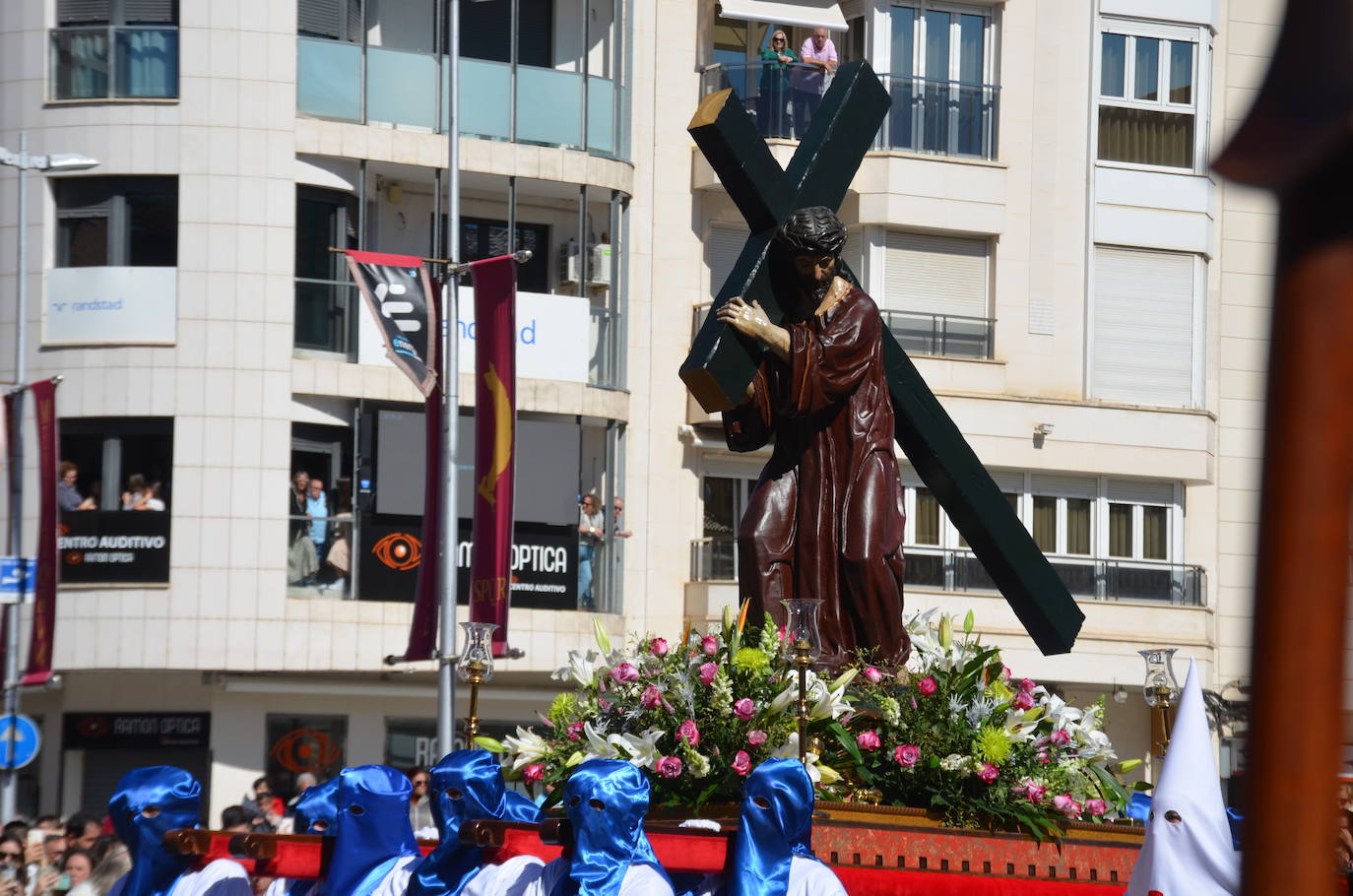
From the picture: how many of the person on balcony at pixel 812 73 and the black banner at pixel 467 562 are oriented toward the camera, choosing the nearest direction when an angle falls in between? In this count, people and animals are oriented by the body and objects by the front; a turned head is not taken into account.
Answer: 2

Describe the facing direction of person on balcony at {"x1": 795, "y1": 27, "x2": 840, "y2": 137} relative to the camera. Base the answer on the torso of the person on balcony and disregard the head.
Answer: toward the camera

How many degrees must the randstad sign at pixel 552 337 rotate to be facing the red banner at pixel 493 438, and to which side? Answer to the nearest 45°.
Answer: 0° — it already faces it

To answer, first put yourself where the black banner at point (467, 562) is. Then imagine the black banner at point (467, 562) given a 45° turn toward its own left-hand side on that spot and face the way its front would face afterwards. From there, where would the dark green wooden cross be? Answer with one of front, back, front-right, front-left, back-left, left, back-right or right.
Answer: front-right

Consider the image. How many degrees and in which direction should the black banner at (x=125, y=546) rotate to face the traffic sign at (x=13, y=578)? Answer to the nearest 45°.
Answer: approximately 45° to its right

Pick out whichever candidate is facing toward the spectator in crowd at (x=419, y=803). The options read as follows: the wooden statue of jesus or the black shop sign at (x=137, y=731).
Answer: the black shop sign

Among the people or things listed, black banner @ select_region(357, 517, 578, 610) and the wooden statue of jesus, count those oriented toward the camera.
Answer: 2

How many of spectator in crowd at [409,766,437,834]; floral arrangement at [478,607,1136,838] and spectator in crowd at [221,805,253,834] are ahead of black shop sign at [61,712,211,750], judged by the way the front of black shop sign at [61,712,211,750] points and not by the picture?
3

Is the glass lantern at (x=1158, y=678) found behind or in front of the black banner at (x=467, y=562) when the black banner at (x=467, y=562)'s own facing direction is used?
in front

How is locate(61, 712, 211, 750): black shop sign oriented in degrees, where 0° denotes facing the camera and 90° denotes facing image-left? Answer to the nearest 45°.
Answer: approximately 0°

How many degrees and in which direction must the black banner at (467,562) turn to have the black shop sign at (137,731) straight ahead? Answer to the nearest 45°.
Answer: approximately 90° to its right

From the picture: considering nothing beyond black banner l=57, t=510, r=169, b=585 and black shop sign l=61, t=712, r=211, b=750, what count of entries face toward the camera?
2
